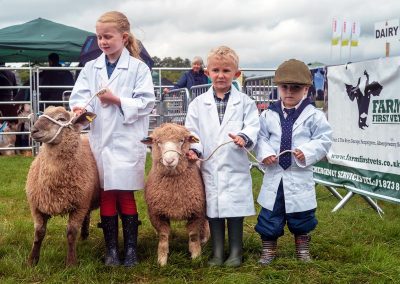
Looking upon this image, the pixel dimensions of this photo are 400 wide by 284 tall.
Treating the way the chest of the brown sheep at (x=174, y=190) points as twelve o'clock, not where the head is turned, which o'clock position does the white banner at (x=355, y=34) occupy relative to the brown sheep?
The white banner is roughly at 7 o'clock from the brown sheep.

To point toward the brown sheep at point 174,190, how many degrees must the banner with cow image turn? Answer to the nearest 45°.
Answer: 0° — it already faces it

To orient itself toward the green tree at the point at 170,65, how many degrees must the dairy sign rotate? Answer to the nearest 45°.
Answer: approximately 90° to its right

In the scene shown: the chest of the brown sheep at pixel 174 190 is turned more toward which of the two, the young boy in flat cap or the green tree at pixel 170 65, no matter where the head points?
the young boy in flat cap

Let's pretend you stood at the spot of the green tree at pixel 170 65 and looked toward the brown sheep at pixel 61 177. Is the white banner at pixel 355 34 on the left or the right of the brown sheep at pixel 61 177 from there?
left

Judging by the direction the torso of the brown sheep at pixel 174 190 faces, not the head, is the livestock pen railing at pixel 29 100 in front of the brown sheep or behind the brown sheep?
behind

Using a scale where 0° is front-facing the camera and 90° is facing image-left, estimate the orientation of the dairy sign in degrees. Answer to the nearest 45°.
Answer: approximately 45°

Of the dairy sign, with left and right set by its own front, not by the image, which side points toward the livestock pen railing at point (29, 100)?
right
